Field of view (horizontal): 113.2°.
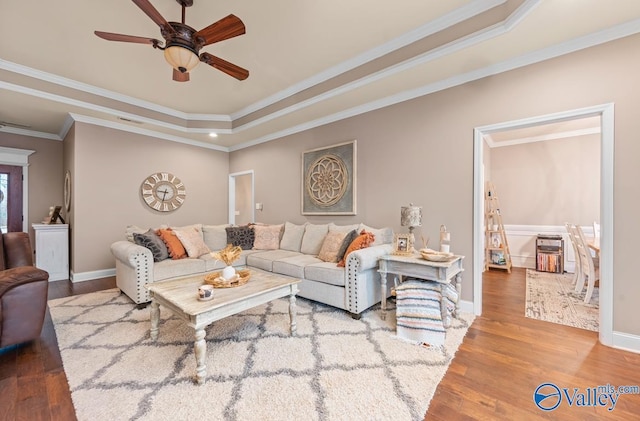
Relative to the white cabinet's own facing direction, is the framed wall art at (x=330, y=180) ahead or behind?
ahead

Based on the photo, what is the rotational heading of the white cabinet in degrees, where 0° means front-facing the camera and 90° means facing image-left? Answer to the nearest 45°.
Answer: approximately 0°

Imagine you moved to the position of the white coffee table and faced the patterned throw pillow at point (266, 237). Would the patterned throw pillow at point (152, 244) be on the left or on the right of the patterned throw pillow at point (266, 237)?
left

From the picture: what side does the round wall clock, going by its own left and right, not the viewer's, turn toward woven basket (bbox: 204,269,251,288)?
front

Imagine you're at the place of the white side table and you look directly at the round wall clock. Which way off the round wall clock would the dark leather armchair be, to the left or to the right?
left

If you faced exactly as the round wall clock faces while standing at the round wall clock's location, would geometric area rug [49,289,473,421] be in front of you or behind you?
in front

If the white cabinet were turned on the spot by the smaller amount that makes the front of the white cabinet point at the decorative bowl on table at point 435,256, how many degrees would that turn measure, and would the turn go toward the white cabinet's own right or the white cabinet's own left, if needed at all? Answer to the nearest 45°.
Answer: approximately 45° to the white cabinet's own left

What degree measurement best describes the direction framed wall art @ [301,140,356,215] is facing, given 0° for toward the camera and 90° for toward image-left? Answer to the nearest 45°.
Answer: approximately 45°

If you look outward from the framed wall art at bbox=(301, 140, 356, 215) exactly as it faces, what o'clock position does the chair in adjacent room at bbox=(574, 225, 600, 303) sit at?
The chair in adjacent room is roughly at 8 o'clock from the framed wall art.

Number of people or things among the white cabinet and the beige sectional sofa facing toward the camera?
2
